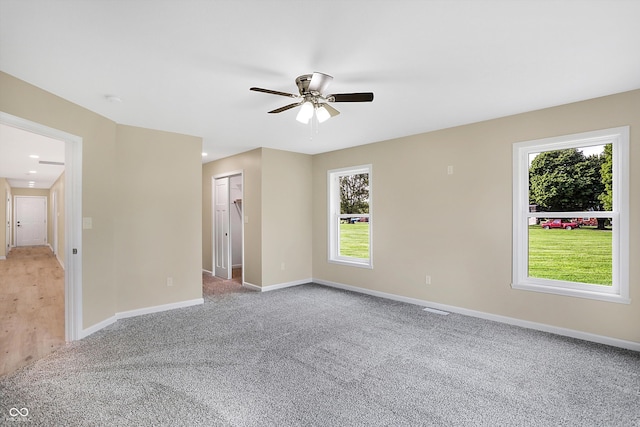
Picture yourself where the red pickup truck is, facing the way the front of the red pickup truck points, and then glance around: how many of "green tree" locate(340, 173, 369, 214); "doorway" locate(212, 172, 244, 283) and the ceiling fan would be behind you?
0

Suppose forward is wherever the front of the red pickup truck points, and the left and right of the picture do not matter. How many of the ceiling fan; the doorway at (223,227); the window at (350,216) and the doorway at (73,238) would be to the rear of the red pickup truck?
0

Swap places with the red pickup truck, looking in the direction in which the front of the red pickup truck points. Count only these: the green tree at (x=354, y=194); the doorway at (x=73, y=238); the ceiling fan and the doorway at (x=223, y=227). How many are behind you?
0

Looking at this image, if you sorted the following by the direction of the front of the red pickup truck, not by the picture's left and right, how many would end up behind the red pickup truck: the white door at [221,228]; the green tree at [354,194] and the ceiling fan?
0

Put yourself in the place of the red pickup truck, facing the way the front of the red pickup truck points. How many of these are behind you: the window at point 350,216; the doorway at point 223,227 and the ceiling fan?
0

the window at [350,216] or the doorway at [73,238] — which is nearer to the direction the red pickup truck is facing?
the window

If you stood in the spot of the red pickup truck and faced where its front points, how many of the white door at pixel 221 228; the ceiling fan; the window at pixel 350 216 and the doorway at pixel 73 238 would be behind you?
0

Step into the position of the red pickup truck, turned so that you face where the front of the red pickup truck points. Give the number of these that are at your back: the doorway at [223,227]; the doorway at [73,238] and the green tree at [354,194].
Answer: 0

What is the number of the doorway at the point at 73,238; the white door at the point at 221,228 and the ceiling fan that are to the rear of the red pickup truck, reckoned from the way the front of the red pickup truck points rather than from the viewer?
0

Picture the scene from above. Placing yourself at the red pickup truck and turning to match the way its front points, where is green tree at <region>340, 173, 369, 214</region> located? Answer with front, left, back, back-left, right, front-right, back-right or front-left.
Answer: front

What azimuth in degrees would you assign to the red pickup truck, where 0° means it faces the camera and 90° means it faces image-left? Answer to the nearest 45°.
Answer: approximately 90°
